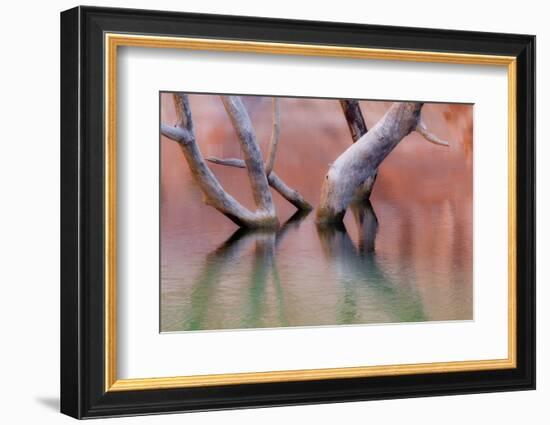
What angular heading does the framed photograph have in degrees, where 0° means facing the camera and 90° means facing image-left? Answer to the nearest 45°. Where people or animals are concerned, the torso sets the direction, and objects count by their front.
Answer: approximately 315°
